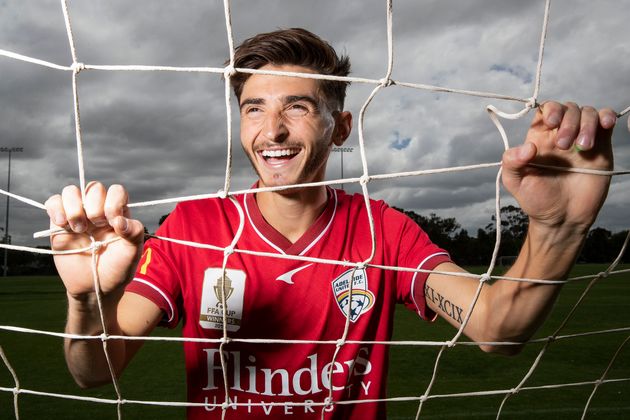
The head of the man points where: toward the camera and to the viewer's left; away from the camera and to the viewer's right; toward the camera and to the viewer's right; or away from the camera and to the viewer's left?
toward the camera and to the viewer's left

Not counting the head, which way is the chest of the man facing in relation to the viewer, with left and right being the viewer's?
facing the viewer
